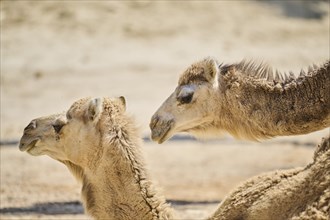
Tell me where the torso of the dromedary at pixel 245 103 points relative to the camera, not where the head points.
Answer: to the viewer's left

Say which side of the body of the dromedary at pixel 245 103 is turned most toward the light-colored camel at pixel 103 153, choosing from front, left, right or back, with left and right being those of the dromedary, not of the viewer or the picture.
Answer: front
